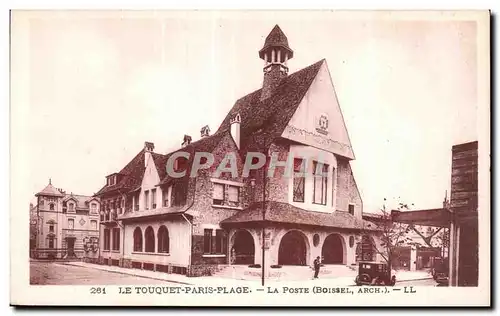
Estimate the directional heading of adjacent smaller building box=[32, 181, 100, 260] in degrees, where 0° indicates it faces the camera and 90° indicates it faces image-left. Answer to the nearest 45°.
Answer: approximately 0°

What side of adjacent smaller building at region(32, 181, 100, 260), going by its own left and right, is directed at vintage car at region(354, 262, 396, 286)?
left

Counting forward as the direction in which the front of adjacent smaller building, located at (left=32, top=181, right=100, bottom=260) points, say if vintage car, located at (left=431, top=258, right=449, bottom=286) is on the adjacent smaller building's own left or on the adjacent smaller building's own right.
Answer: on the adjacent smaller building's own left
